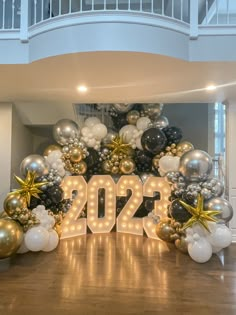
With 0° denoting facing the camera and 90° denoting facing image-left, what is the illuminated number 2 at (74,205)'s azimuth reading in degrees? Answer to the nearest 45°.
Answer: approximately 315°

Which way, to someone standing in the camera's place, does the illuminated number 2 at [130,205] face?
facing the viewer and to the left of the viewer

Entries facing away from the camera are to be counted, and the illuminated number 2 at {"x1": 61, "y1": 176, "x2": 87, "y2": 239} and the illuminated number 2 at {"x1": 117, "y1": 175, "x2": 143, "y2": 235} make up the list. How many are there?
0

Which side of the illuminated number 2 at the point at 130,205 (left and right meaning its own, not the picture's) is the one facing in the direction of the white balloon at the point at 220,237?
left
